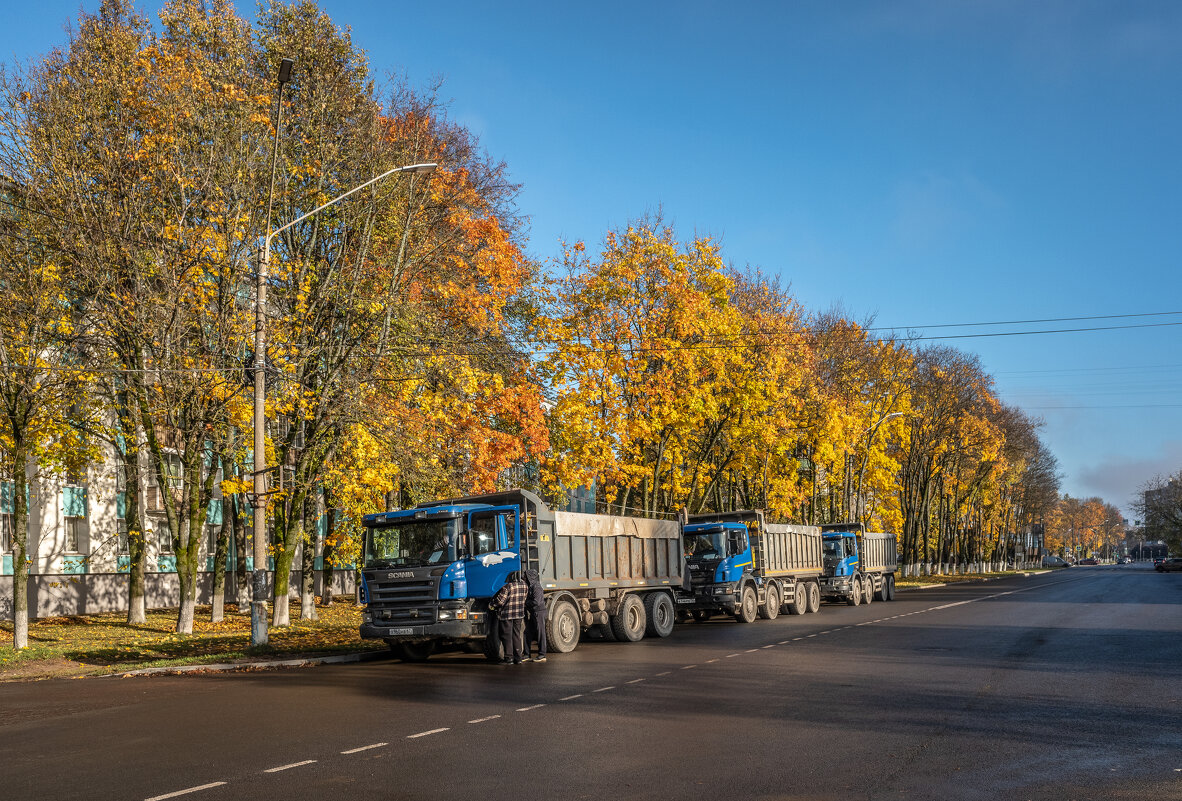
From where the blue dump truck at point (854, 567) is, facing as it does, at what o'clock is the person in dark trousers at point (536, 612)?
The person in dark trousers is roughly at 11 o'clock from the blue dump truck.

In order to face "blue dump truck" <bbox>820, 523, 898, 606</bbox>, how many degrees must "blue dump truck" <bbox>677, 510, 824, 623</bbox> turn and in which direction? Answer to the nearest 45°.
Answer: approximately 135° to its right

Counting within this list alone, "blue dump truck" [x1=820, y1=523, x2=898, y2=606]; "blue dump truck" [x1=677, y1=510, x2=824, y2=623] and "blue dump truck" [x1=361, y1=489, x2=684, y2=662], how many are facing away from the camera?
0

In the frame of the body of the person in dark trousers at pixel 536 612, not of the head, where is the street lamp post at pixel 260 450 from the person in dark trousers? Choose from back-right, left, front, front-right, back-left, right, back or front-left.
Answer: front

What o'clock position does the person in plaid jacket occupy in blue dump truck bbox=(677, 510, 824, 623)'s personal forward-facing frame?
The person in plaid jacket is roughly at 11 o'clock from the blue dump truck.

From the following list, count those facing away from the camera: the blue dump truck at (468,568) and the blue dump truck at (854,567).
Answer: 0

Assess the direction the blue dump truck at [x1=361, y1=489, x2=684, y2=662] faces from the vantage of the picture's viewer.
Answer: facing the viewer and to the left of the viewer

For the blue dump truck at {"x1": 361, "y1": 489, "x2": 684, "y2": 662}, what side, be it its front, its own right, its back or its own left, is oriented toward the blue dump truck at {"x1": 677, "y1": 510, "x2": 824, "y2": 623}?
back

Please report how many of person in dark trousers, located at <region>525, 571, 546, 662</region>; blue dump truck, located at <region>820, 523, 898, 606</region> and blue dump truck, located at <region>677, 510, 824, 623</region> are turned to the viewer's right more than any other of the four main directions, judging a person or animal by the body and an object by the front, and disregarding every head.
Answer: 0

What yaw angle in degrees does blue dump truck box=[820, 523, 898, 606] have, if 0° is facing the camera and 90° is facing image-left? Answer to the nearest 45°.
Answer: approximately 45°

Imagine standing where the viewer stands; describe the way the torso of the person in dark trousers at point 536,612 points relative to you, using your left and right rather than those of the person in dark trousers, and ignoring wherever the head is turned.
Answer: facing to the left of the viewer

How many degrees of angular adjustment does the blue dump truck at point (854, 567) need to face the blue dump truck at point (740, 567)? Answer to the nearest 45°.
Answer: approximately 45° to its left

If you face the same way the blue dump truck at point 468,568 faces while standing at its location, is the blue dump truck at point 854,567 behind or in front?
behind

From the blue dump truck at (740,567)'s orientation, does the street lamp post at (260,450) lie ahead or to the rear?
ahead

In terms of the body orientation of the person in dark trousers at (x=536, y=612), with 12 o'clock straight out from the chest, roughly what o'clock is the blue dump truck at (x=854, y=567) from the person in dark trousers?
The blue dump truck is roughly at 4 o'clock from the person in dark trousers.
